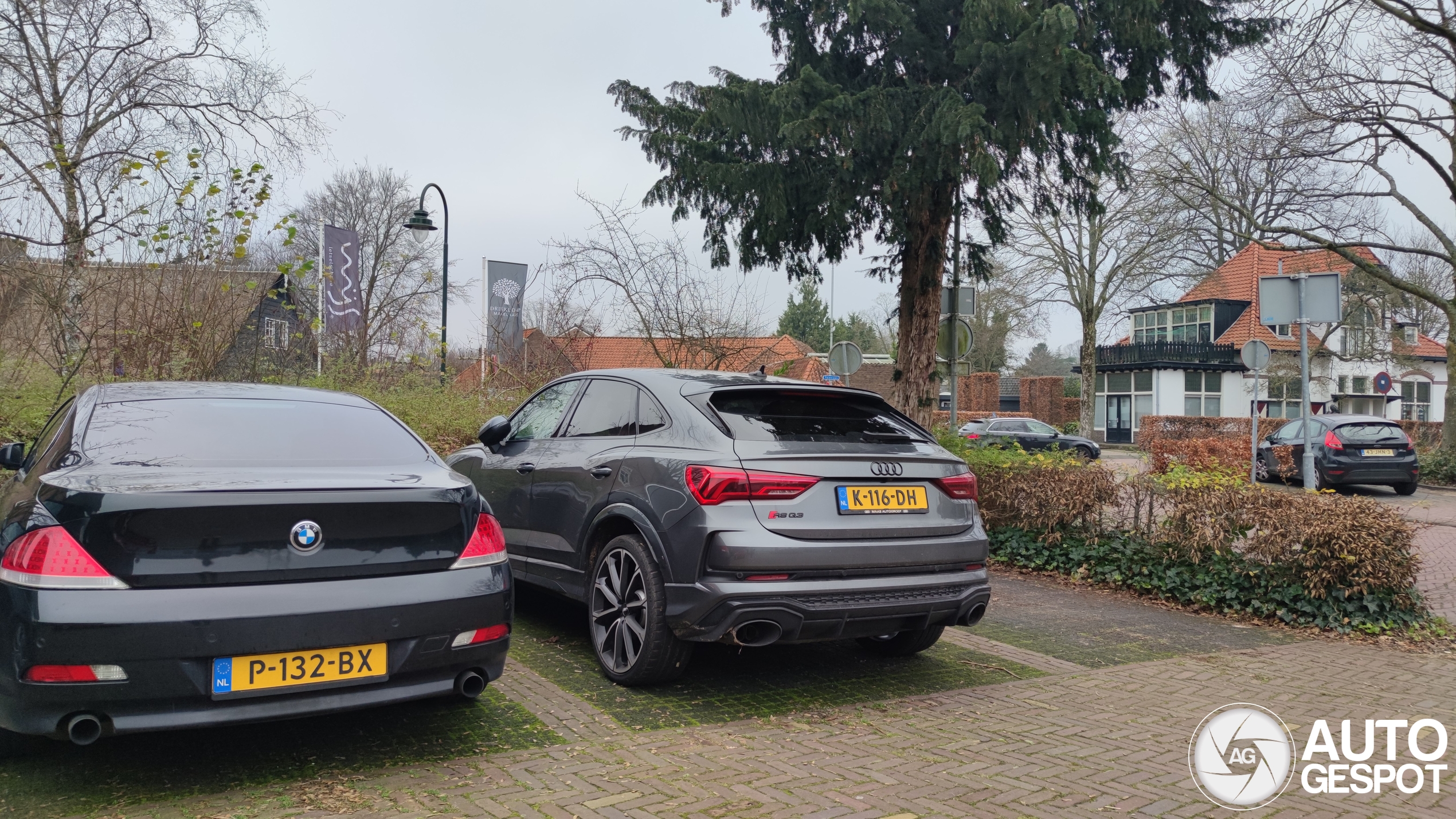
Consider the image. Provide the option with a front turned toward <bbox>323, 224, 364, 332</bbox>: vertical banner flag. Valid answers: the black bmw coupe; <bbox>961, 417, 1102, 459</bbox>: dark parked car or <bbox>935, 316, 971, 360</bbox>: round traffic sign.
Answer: the black bmw coupe

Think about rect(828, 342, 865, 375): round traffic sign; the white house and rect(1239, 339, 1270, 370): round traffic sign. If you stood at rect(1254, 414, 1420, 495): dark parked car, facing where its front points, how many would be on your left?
2

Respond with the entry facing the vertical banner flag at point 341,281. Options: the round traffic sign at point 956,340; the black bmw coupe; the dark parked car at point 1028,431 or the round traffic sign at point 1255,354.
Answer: the black bmw coupe

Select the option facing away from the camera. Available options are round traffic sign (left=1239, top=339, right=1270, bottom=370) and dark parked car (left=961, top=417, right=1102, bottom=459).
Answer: the round traffic sign

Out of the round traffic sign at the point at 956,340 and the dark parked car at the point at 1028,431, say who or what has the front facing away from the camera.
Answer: the round traffic sign

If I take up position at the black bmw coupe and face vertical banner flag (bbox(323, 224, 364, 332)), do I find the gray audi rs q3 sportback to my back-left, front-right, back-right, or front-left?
front-right

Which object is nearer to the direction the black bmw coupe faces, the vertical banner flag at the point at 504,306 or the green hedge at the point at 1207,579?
the vertical banner flag

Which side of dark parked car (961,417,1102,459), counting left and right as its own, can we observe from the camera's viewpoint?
right

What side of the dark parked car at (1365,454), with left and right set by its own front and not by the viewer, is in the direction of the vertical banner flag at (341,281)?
left

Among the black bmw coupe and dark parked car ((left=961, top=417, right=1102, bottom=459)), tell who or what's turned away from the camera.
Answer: the black bmw coupe

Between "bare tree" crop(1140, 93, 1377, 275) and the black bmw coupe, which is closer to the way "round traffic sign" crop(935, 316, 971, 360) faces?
the bare tree

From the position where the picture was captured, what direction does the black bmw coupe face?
facing away from the viewer

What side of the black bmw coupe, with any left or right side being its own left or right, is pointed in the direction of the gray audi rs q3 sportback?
right

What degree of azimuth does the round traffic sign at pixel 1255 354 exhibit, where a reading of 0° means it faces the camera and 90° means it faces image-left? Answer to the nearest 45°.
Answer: approximately 180°

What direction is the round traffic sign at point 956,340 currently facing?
away from the camera

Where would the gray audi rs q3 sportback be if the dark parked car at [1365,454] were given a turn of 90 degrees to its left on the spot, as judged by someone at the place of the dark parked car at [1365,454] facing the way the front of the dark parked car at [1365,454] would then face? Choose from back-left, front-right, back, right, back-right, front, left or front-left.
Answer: front-left

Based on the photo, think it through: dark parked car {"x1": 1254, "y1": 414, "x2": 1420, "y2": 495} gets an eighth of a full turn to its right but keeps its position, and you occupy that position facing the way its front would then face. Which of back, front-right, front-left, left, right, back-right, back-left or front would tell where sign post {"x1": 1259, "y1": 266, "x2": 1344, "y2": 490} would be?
back

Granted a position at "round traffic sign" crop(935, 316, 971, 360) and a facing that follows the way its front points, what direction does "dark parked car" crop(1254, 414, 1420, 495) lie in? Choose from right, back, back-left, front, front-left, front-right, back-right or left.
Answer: front-right

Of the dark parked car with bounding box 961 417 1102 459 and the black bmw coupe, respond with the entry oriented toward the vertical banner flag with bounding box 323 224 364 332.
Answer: the black bmw coupe

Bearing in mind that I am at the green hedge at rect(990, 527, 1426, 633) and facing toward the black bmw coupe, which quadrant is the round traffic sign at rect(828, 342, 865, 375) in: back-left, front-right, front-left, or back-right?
back-right

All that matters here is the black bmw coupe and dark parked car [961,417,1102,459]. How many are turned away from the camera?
1
